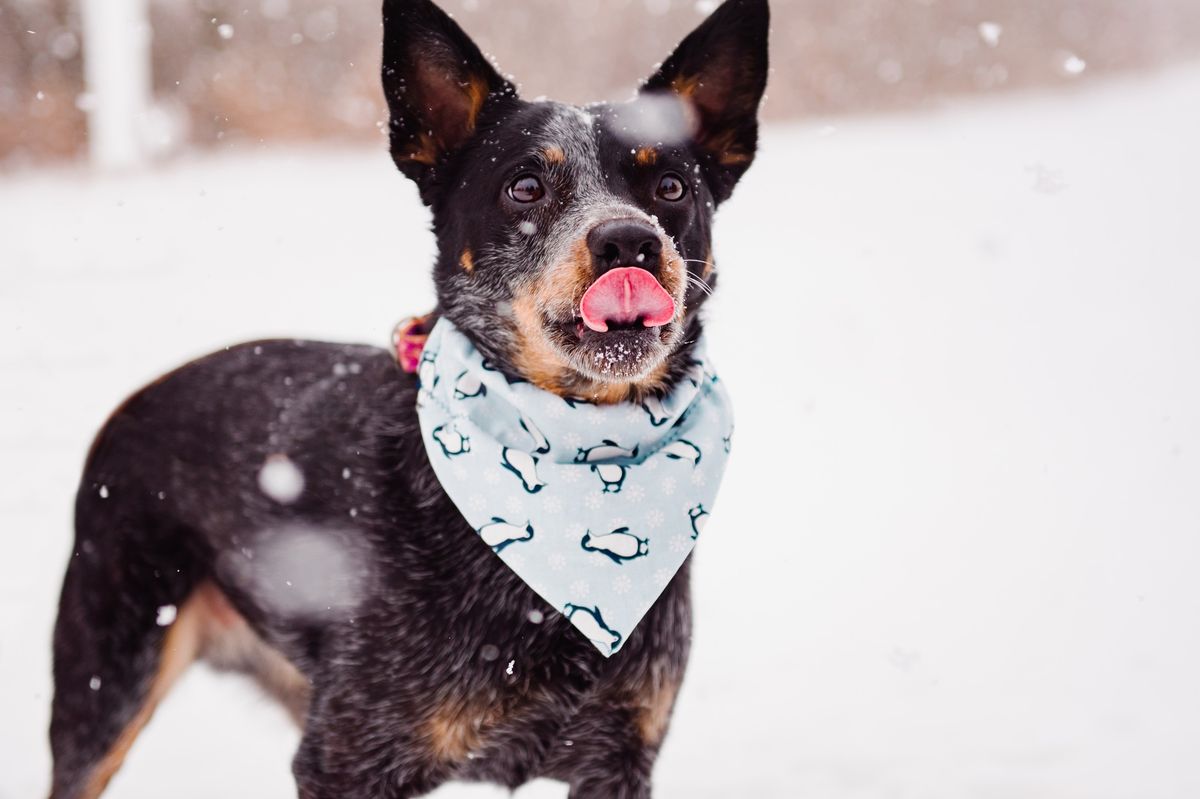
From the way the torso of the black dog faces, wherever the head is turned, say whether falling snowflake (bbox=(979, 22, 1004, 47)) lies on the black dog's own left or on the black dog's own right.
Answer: on the black dog's own left

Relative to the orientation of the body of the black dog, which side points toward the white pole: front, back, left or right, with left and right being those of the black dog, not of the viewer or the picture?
back

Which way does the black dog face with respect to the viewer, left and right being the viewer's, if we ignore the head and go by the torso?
facing the viewer and to the right of the viewer
